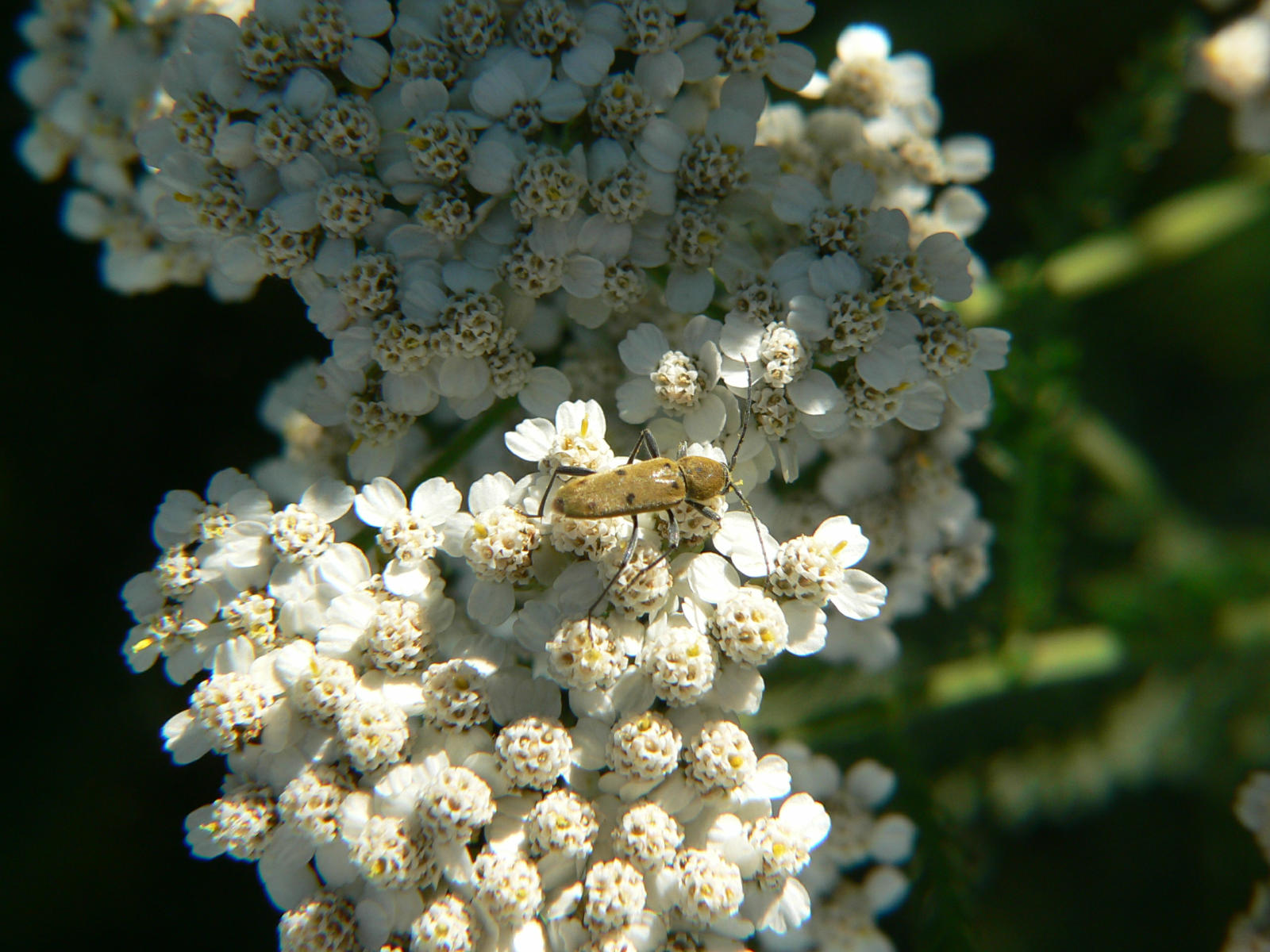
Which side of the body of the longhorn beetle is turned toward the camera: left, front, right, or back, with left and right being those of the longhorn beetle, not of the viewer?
right

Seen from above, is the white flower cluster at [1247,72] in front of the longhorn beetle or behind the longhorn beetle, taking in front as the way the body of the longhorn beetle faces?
in front
